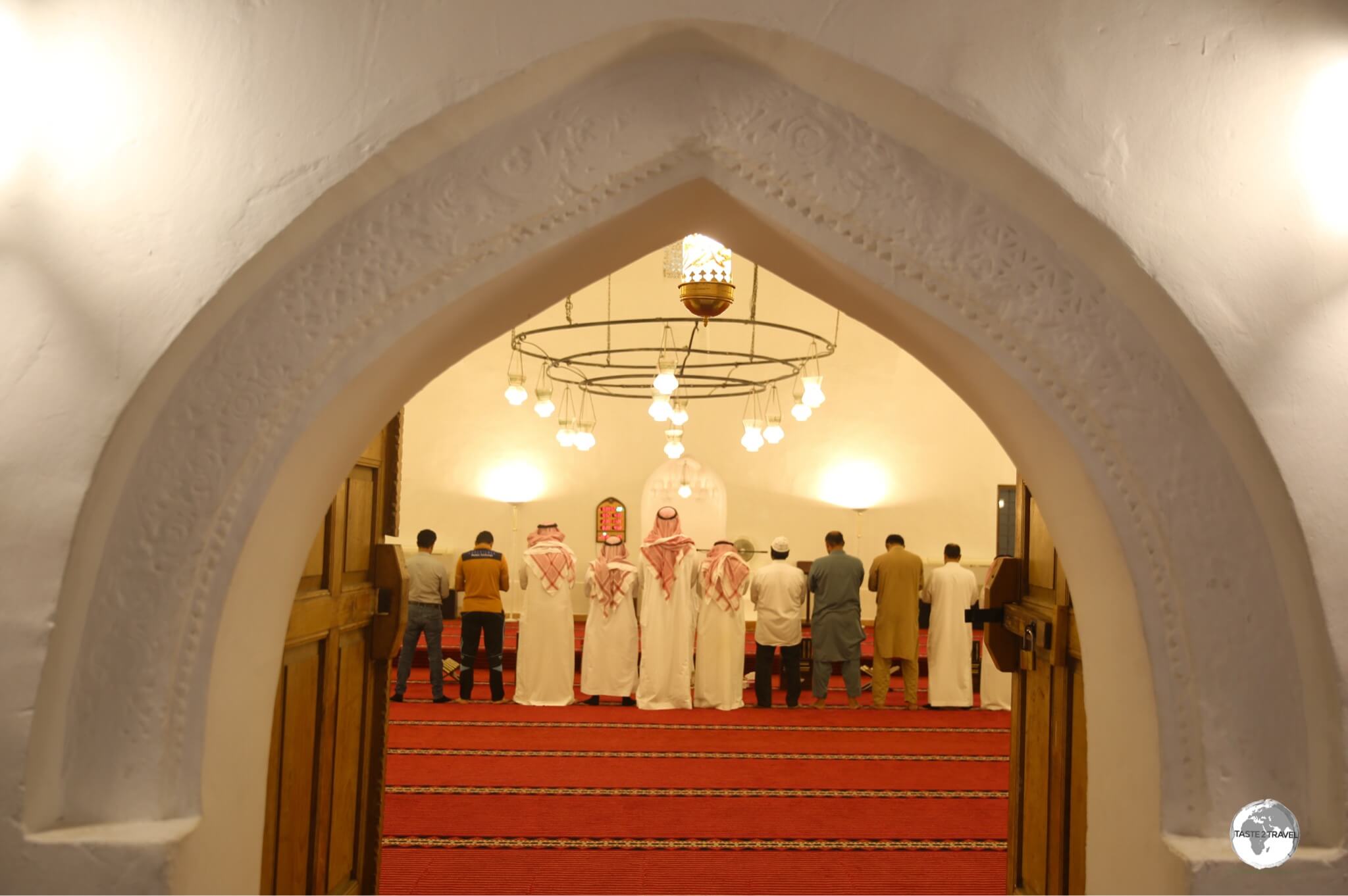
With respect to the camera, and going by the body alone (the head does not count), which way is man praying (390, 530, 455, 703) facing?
away from the camera

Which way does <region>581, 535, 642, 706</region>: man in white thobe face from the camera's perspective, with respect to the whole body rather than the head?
away from the camera

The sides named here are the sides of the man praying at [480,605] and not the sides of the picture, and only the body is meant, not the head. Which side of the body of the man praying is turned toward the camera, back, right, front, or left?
back

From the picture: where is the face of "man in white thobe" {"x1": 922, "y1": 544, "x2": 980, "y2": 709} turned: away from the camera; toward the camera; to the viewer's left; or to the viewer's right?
away from the camera

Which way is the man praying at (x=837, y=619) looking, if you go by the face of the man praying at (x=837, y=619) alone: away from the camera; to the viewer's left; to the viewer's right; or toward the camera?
away from the camera

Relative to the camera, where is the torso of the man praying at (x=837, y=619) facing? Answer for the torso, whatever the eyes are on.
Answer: away from the camera

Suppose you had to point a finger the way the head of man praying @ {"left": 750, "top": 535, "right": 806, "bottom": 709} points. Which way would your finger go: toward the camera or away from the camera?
away from the camera

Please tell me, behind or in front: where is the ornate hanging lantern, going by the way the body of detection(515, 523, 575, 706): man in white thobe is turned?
behind

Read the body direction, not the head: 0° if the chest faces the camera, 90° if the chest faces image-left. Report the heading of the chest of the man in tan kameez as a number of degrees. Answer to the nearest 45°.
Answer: approximately 180°

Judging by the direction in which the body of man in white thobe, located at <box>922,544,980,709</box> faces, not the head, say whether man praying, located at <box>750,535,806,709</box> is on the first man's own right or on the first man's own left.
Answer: on the first man's own left

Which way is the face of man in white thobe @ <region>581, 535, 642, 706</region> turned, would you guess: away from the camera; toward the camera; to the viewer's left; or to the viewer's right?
away from the camera

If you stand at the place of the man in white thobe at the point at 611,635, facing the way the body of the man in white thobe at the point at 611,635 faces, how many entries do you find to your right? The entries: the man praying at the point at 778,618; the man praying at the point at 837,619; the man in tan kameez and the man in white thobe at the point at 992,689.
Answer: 4

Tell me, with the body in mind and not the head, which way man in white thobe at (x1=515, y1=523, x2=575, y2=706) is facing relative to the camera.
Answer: away from the camera

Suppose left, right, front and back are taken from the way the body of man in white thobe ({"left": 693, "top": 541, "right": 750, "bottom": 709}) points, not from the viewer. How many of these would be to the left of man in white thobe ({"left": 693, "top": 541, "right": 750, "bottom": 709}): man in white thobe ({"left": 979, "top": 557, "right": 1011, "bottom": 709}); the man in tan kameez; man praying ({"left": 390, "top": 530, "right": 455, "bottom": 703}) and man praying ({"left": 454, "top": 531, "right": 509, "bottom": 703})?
2

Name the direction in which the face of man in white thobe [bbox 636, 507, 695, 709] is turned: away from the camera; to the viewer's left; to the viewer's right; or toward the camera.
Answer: away from the camera
